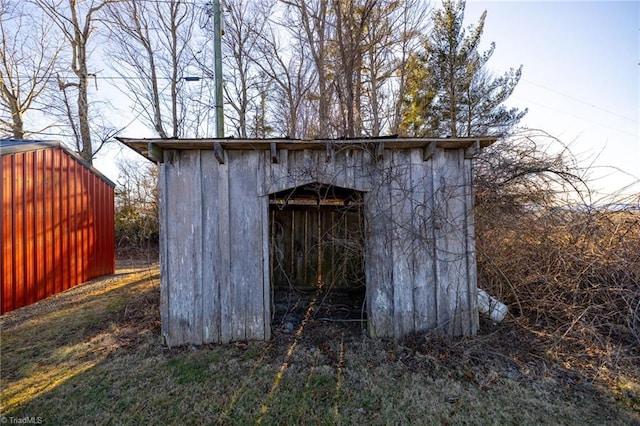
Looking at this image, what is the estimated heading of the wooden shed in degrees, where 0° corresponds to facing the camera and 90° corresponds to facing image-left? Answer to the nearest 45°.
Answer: approximately 0°

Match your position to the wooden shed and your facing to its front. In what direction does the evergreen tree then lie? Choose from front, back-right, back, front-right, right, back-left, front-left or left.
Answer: back-left

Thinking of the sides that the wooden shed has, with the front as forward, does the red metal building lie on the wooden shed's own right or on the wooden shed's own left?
on the wooden shed's own right

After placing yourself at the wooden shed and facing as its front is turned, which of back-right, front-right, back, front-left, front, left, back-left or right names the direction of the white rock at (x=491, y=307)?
left
